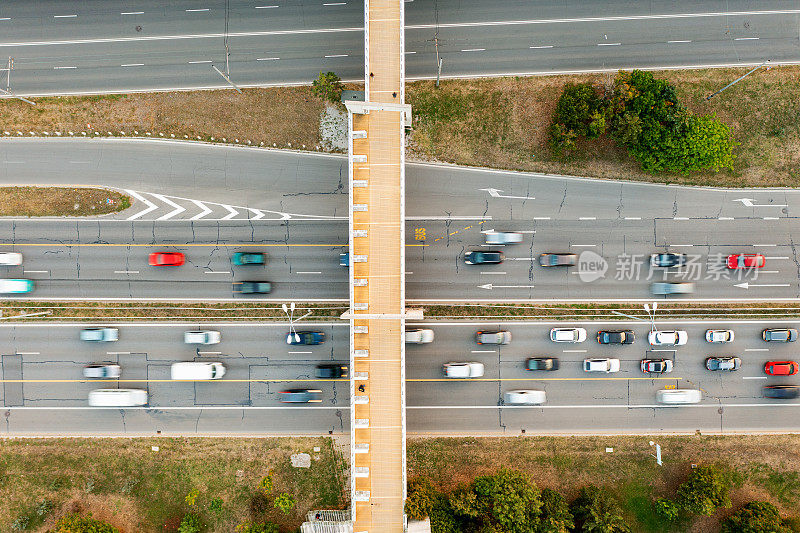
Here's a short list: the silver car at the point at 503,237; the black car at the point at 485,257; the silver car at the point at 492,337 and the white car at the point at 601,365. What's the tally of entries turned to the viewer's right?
2

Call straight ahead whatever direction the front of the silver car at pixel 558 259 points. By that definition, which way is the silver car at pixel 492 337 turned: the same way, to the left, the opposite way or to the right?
the opposite way

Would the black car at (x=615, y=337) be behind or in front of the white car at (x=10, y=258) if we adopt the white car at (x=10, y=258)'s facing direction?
behind

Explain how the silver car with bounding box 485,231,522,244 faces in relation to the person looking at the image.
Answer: facing to the left of the viewer

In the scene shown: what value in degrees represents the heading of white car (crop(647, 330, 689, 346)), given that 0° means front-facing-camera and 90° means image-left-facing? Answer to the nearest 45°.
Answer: approximately 270°

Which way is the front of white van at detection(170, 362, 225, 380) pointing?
to the viewer's right

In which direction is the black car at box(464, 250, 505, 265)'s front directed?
to the viewer's left

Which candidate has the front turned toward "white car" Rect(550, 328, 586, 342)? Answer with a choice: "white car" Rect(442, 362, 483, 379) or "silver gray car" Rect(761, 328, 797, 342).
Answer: "white car" Rect(442, 362, 483, 379)

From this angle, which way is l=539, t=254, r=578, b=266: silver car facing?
to the viewer's left

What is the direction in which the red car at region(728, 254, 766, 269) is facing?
to the viewer's left

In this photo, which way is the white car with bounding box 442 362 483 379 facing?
to the viewer's right
